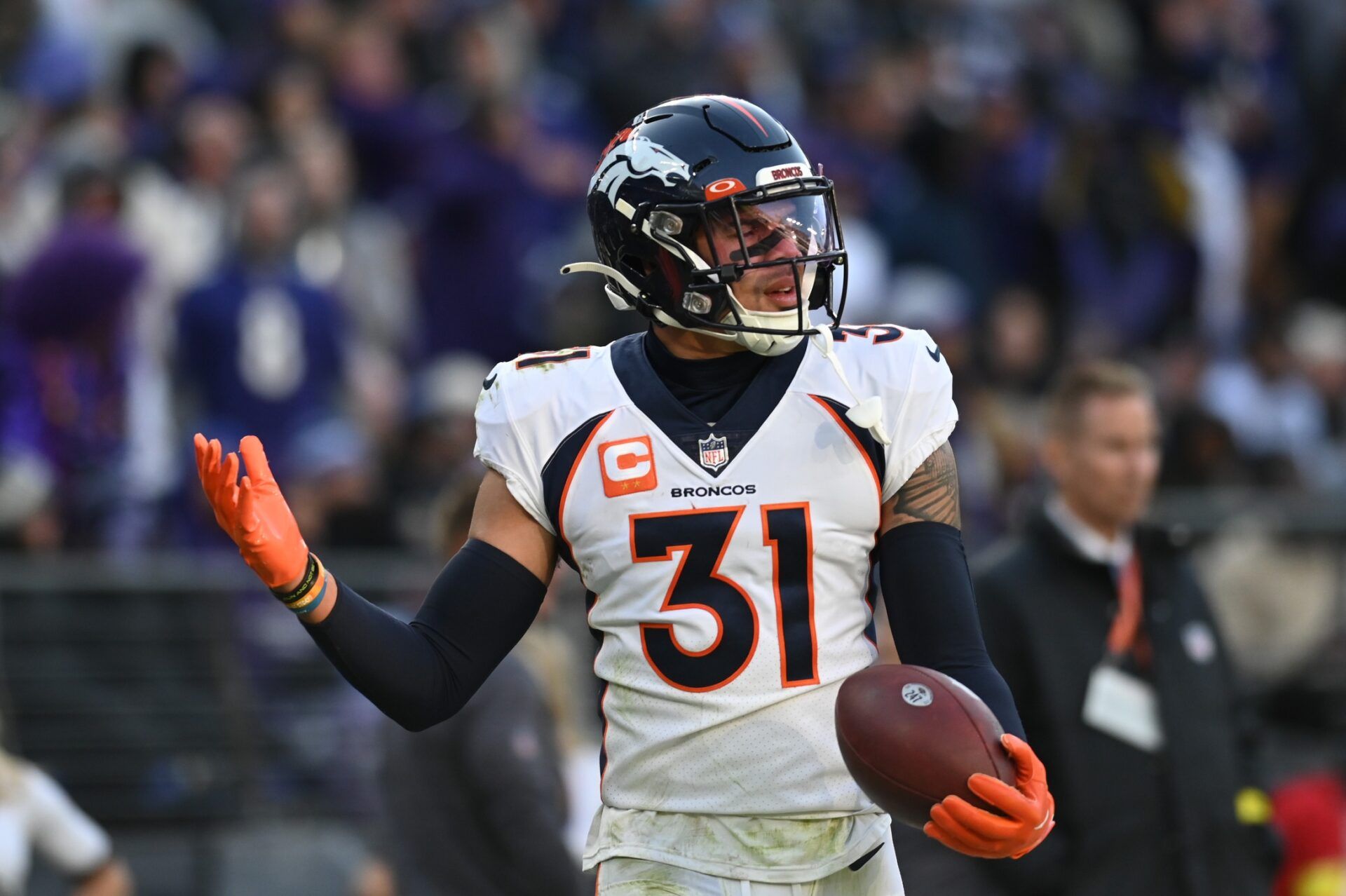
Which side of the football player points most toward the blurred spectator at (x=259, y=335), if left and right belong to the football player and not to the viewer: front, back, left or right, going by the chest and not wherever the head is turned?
back

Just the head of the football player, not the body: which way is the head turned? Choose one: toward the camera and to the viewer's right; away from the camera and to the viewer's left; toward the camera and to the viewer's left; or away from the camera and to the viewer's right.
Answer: toward the camera and to the viewer's right

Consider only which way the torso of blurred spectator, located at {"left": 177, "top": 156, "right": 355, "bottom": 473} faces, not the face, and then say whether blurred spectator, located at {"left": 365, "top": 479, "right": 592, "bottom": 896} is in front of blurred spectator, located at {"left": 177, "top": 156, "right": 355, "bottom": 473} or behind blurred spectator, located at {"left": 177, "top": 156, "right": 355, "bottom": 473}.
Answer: in front

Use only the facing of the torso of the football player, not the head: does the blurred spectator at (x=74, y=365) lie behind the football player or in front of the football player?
behind

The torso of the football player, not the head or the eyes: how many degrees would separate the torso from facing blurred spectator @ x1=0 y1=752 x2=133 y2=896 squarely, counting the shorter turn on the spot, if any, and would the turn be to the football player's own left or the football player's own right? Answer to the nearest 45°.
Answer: approximately 135° to the football player's own right

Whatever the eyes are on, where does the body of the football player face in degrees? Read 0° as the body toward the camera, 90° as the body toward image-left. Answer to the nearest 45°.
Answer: approximately 0°

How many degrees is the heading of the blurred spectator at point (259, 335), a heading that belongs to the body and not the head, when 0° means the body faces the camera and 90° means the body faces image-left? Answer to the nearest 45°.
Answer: approximately 0°

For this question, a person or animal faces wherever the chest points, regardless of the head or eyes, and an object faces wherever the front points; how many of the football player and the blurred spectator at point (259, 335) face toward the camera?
2

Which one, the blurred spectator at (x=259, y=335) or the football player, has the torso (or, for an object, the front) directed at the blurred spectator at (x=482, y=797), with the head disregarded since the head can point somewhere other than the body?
the blurred spectator at (x=259, y=335)

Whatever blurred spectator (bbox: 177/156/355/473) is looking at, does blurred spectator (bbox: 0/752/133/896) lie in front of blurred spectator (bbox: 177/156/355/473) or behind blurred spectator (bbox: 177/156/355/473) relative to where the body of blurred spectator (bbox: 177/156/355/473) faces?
in front

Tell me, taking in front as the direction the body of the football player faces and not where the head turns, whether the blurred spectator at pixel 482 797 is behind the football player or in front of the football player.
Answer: behind
